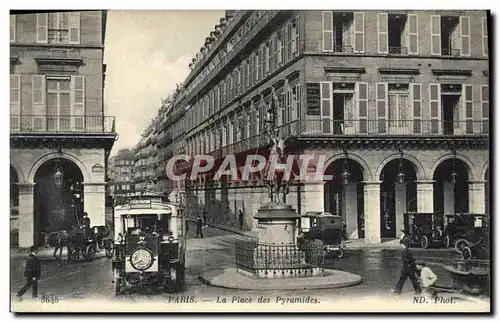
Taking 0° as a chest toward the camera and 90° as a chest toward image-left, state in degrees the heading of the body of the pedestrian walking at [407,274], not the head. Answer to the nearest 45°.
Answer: approximately 90°

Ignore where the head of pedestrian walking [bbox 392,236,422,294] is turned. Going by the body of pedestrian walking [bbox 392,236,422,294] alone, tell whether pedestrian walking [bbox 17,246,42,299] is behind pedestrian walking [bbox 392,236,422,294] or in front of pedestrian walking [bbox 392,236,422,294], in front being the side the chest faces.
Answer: in front

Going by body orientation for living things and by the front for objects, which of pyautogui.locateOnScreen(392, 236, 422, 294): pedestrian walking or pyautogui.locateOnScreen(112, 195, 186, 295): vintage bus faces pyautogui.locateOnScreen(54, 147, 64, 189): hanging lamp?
the pedestrian walking

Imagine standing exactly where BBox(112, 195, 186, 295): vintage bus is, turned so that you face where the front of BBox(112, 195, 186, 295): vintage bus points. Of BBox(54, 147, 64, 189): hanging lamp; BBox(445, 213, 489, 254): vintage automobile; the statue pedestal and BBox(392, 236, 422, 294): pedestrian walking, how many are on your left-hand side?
3

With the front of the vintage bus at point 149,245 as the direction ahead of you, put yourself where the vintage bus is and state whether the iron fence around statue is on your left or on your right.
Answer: on your left

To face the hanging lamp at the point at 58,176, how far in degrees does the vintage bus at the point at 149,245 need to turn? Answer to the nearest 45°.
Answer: approximately 135° to its right

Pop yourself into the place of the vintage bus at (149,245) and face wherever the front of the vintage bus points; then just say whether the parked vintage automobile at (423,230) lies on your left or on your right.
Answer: on your left

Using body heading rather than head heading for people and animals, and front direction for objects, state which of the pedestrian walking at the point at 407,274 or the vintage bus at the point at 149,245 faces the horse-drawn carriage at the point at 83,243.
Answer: the pedestrian walking

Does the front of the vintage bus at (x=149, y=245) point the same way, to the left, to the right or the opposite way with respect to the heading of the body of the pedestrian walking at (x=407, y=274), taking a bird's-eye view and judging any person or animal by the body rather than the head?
to the left

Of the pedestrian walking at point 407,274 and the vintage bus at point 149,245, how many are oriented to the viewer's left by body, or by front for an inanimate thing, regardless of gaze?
1

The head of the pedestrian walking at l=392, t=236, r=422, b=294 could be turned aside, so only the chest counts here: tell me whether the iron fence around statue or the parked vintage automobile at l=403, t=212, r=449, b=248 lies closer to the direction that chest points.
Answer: the iron fence around statue

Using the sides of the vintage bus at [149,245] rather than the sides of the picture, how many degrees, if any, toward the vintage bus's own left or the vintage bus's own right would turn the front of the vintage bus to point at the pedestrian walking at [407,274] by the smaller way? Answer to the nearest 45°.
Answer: approximately 90° to the vintage bus's own left
